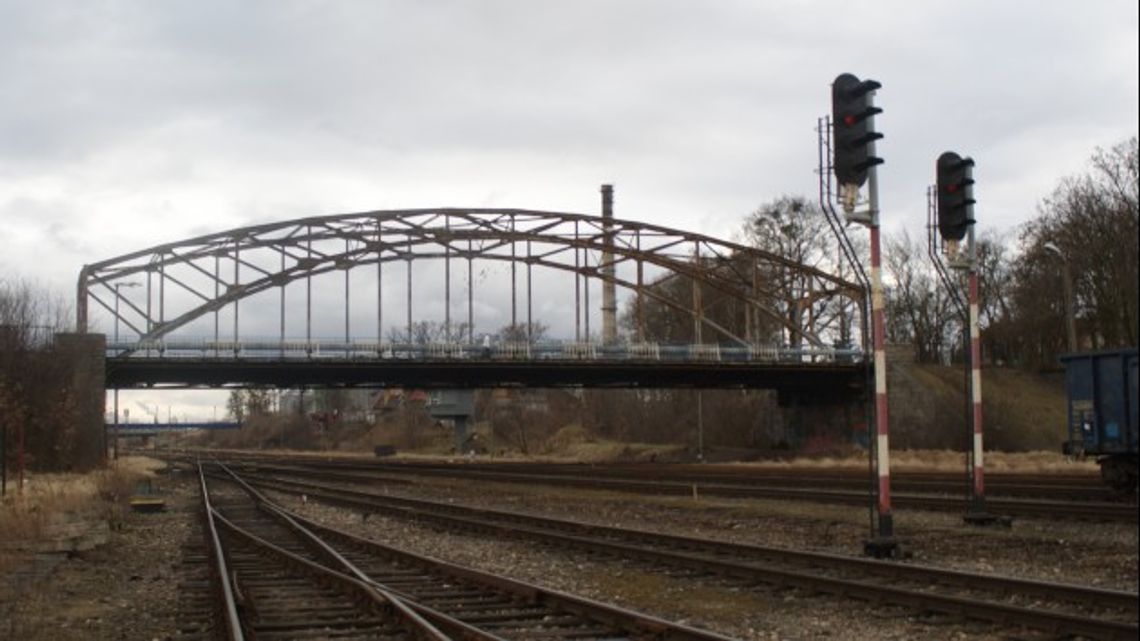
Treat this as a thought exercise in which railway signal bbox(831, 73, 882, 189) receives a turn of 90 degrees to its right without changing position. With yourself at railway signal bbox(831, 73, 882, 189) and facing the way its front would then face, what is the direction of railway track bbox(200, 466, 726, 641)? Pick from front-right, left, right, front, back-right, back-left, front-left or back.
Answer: front

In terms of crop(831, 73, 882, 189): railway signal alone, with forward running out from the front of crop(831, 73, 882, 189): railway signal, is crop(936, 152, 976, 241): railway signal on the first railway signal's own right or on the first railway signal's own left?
on the first railway signal's own left

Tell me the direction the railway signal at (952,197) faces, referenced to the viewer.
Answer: facing the viewer and to the right of the viewer

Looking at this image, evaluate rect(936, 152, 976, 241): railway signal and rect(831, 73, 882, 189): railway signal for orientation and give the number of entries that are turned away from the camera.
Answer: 0

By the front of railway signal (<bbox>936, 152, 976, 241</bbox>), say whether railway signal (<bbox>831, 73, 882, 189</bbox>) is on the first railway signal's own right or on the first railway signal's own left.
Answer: on the first railway signal's own right

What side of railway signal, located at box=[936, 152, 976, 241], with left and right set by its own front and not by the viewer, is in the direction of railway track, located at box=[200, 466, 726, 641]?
right

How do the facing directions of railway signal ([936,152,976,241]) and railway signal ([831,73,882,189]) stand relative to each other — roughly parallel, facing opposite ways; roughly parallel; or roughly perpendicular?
roughly parallel
